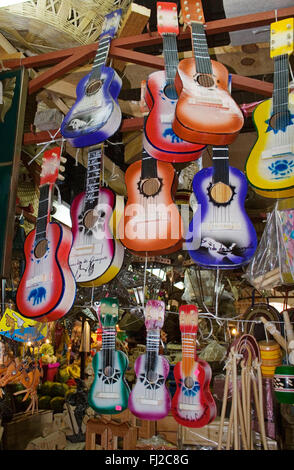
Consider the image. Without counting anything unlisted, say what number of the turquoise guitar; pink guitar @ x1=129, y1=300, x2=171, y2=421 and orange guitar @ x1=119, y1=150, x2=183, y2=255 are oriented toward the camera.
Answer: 3

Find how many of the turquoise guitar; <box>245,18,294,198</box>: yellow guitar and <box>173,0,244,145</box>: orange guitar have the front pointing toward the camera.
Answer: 3

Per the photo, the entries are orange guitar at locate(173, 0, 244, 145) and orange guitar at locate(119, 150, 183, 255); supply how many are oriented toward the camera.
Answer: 2
